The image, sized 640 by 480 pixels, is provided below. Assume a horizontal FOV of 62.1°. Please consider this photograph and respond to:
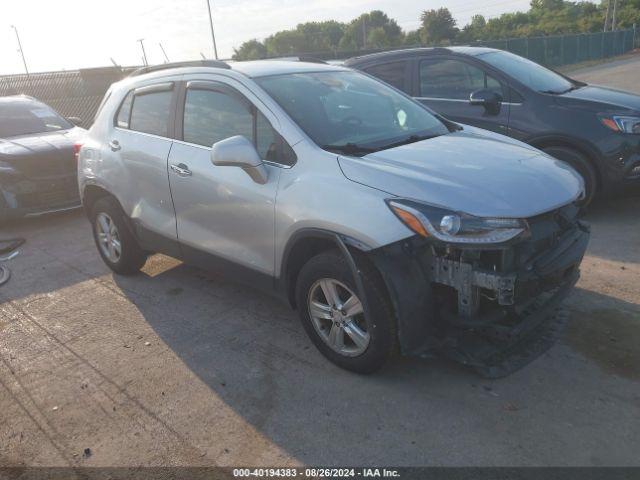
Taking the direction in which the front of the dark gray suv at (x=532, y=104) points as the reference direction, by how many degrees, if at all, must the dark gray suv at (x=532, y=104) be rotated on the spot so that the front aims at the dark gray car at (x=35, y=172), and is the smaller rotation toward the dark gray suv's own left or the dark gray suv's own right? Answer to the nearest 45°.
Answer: approximately 135° to the dark gray suv's own right

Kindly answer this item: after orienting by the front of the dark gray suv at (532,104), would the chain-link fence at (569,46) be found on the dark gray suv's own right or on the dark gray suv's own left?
on the dark gray suv's own left

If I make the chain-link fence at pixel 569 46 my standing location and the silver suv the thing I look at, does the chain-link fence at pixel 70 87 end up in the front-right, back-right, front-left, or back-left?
front-right

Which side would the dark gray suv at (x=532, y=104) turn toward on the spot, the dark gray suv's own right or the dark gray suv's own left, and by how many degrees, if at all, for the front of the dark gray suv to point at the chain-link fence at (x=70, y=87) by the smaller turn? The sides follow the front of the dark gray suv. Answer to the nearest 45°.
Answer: approximately 180°

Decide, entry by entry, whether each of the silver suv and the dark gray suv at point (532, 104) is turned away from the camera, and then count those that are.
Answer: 0

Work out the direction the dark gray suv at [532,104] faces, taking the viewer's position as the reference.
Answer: facing the viewer and to the right of the viewer

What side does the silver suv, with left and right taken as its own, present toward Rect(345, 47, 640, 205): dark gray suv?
left

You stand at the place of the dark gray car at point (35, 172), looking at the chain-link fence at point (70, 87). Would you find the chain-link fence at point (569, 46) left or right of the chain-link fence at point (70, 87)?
right

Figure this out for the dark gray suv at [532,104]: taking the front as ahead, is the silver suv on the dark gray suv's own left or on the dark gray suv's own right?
on the dark gray suv's own right

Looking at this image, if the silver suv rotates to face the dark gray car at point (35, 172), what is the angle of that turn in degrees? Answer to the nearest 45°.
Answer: approximately 180°

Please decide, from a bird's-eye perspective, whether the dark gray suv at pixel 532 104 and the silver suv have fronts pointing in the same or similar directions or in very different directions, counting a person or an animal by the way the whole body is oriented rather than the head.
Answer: same or similar directions
